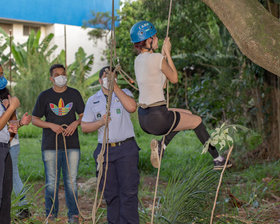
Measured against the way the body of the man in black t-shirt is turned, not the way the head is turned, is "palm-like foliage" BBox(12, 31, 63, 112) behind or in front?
behind

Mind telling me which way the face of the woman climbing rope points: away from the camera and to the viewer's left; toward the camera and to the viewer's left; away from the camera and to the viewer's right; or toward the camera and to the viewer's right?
away from the camera and to the viewer's right

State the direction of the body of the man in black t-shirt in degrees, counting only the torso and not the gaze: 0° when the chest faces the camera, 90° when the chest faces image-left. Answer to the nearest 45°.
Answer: approximately 0°

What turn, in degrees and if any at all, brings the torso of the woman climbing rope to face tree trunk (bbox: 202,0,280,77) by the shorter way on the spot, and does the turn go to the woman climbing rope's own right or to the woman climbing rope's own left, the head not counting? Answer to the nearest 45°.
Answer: approximately 45° to the woman climbing rope's own right

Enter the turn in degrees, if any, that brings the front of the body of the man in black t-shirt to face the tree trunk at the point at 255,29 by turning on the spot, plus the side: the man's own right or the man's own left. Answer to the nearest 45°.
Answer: approximately 45° to the man's own left

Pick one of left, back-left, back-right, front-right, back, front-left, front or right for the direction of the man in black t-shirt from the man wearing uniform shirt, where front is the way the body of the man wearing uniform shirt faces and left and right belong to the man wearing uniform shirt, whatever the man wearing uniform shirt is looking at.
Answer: back-right

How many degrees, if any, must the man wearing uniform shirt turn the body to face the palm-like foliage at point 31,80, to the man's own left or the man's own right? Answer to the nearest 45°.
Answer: approximately 180°

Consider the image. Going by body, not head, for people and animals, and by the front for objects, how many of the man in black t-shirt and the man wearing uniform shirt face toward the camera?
2

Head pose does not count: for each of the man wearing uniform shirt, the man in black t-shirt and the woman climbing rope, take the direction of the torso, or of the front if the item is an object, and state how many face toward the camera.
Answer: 2

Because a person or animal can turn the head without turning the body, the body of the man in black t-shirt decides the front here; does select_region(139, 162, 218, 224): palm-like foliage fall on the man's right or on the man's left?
on the man's left
